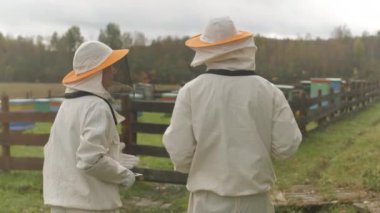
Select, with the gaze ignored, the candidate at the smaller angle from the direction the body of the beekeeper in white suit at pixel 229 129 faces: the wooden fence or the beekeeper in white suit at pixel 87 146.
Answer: the wooden fence

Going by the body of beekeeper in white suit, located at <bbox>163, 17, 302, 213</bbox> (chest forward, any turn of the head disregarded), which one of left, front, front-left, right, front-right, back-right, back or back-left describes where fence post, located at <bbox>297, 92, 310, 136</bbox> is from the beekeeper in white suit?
front

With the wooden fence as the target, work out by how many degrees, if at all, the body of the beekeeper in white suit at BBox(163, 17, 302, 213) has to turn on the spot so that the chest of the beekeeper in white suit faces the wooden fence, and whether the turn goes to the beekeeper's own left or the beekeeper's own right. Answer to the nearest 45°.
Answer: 0° — they already face it

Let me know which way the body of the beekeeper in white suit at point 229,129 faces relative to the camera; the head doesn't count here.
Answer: away from the camera

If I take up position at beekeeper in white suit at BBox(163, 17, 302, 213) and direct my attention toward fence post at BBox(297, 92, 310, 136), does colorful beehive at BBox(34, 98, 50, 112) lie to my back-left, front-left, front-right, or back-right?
front-left

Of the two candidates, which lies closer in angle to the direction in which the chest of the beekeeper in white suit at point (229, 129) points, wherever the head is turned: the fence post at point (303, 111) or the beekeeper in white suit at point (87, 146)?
the fence post

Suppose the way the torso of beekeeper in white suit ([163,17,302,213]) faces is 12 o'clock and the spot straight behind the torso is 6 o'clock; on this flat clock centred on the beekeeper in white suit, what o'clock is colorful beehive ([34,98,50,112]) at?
The colorful beehive is roughly at 11 o'clock from the beekeeper in white suit.

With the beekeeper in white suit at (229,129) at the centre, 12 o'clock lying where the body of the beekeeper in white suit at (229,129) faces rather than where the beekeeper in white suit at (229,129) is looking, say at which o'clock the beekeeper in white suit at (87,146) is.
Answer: the beekeeper in white suit at (87,146) is roughly at 9 o'clock from the beekeeper in white suit at (229,129).

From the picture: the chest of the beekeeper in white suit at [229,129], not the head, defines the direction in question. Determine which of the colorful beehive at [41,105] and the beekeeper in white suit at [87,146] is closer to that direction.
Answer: the colorful beehive
